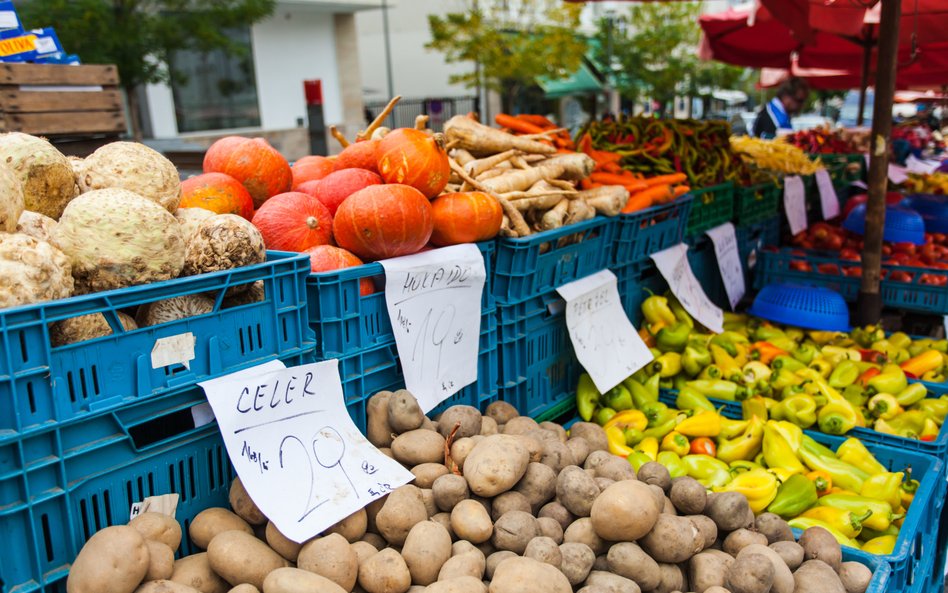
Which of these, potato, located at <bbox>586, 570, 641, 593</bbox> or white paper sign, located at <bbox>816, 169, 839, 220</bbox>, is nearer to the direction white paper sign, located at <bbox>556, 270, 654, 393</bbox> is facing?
the potato

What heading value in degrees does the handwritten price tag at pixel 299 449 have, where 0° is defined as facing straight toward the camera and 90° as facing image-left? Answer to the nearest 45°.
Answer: approximately 315°

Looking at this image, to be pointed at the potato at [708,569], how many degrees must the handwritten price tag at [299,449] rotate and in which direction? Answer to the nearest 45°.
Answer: approximately 45° to its left

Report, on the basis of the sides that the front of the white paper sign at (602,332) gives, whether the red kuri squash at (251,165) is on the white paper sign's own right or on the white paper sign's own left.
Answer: on the white paper sign's own right
